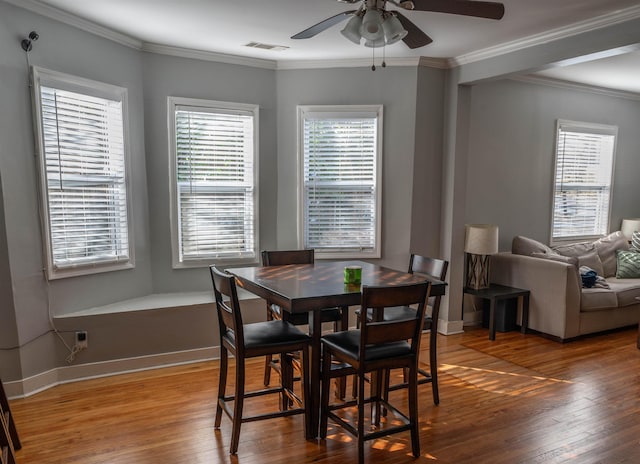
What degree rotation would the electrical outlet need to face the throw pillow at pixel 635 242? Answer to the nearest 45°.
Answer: approximately 90° to its left

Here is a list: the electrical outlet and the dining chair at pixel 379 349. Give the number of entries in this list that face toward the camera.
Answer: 1

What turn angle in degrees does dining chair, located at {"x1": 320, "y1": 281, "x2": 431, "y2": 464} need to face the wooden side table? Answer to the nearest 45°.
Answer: approximately 90° to its right

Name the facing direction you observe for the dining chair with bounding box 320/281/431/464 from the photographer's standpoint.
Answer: facing away from the viewer and to the left of the viewer

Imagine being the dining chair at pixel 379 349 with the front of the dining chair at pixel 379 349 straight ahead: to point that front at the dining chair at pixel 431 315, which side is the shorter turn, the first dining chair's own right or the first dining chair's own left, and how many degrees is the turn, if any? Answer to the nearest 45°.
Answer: approximately 90° to the first dining chair's own right

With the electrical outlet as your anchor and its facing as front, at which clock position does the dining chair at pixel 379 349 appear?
The dining chair is roughly at 11 o'clock from the electrical outlet.

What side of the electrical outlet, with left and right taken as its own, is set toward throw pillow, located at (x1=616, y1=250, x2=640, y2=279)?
left

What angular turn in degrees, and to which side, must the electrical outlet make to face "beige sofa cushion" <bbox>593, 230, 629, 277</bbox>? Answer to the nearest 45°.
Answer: approximately 90° to its left
